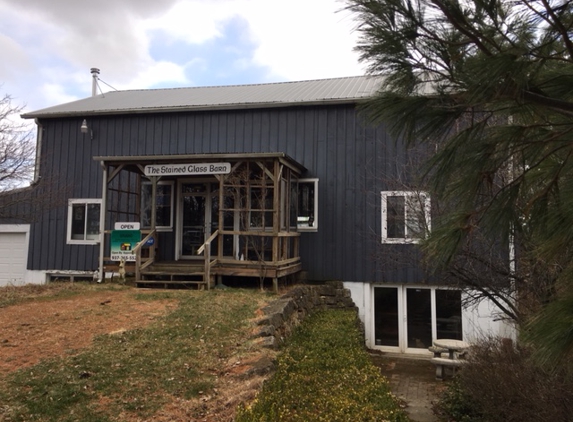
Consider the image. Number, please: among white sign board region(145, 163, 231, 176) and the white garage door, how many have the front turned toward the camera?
2

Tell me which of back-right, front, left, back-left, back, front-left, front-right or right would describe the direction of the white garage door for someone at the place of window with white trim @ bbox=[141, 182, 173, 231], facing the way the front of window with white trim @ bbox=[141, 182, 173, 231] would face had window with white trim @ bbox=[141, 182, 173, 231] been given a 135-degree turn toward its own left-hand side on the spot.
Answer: left

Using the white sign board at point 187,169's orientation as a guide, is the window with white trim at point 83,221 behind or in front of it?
behind

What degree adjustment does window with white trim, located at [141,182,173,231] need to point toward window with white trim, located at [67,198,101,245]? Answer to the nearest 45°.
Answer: approximately 135° to its right

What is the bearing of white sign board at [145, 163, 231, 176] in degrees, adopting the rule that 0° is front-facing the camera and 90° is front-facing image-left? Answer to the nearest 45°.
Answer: approximately 0°

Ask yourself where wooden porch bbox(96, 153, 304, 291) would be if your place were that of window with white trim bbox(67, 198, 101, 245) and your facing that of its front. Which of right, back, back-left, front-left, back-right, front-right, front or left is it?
front-left
